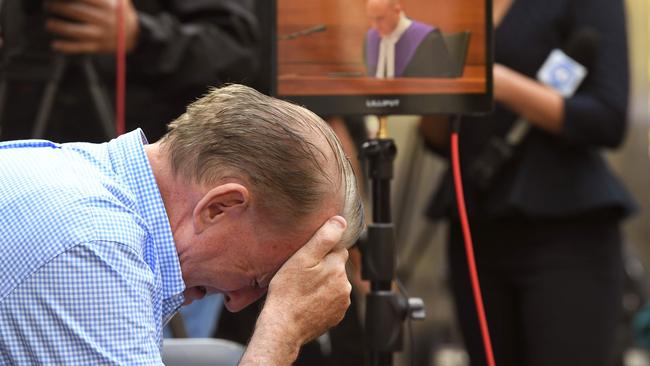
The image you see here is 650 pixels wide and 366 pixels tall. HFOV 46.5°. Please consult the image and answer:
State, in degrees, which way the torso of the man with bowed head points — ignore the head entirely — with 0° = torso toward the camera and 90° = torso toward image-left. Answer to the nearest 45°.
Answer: approximately 270°

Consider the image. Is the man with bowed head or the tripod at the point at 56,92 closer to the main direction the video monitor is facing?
the man with bowed head

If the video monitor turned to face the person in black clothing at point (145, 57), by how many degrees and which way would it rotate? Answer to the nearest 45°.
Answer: approximately 135° to its right

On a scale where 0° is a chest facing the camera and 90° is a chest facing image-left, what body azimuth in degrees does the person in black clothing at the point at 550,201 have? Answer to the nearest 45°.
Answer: approximately 45°

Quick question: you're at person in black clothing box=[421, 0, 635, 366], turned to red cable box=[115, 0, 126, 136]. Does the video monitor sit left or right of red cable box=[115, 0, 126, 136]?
left

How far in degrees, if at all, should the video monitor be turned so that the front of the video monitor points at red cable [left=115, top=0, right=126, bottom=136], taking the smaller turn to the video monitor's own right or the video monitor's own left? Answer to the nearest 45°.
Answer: approximately 135° to the video monitor's own right

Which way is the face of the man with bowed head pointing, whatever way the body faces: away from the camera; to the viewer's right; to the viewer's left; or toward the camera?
to the viewer's right

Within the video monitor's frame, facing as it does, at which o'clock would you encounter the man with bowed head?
The man with bowed head is roughly at 1 o'clock from the video monitor.

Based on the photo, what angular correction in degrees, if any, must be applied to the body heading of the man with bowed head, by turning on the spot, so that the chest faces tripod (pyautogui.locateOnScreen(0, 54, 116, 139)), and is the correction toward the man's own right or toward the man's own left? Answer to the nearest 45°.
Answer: approximately 90° to the man's own left

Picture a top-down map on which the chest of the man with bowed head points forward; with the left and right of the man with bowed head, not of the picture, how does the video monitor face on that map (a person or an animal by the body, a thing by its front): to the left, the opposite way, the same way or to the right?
to the right
